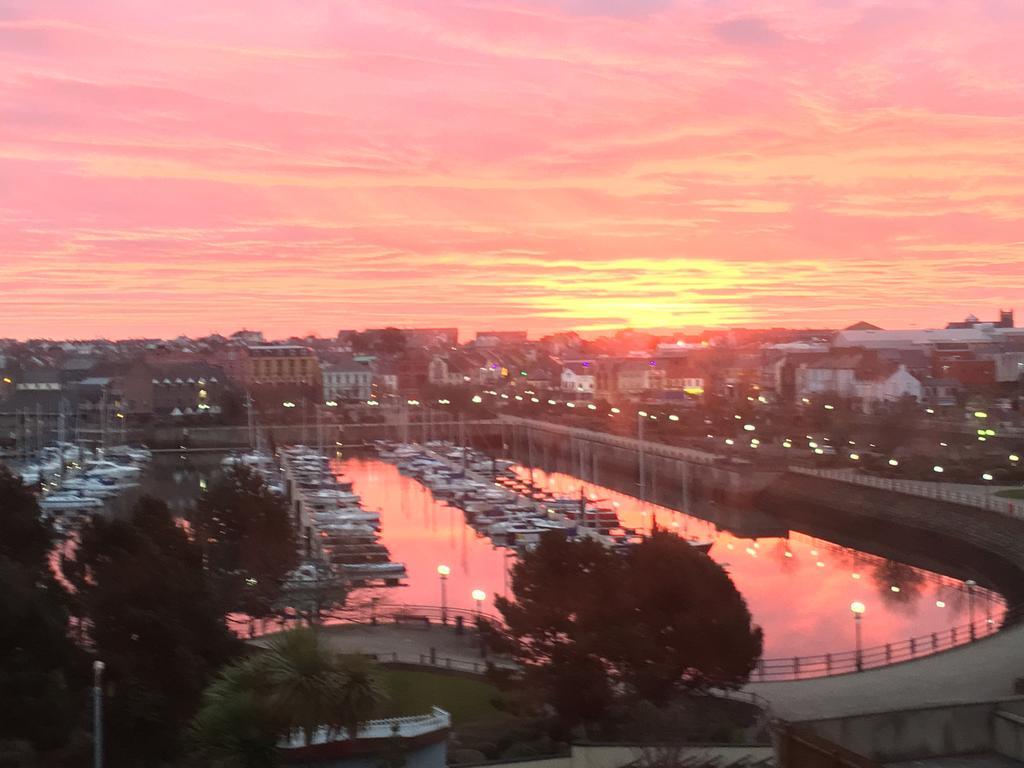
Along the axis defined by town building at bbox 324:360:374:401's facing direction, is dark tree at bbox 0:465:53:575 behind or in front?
in front

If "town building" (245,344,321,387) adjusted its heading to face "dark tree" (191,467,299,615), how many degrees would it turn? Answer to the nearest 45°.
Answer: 0° — it already faces it

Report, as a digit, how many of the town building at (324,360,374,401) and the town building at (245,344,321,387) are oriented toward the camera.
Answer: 2

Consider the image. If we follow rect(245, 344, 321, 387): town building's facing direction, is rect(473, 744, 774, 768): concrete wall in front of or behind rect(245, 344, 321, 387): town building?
in front

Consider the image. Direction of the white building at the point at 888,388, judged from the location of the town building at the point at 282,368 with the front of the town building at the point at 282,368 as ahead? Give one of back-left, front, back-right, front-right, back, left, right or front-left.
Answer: front-left

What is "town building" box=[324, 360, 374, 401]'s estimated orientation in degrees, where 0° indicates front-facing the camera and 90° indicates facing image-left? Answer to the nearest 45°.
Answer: approximately 0°

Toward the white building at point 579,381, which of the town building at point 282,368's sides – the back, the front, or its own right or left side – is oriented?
left

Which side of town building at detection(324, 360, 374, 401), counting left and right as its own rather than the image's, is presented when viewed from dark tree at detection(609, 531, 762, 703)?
front

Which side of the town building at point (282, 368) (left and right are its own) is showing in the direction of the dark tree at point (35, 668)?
front

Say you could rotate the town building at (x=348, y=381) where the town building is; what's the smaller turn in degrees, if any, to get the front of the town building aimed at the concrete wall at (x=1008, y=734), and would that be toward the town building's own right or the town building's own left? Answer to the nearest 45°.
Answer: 0° — it already faces it
